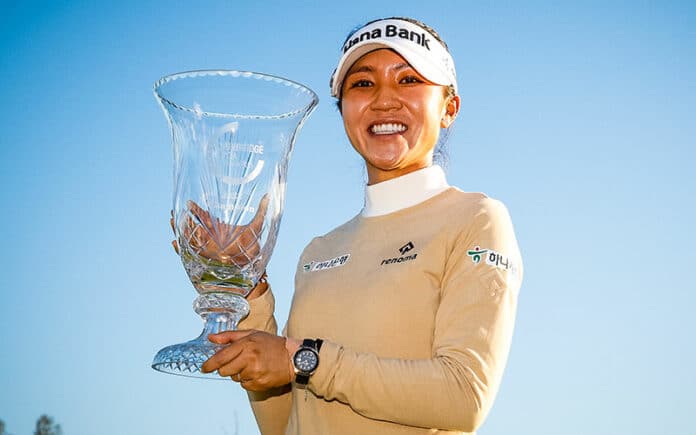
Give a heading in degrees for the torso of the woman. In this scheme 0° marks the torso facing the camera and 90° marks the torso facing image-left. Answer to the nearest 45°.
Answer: approximately 45°

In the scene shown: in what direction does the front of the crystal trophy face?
toward the camera
